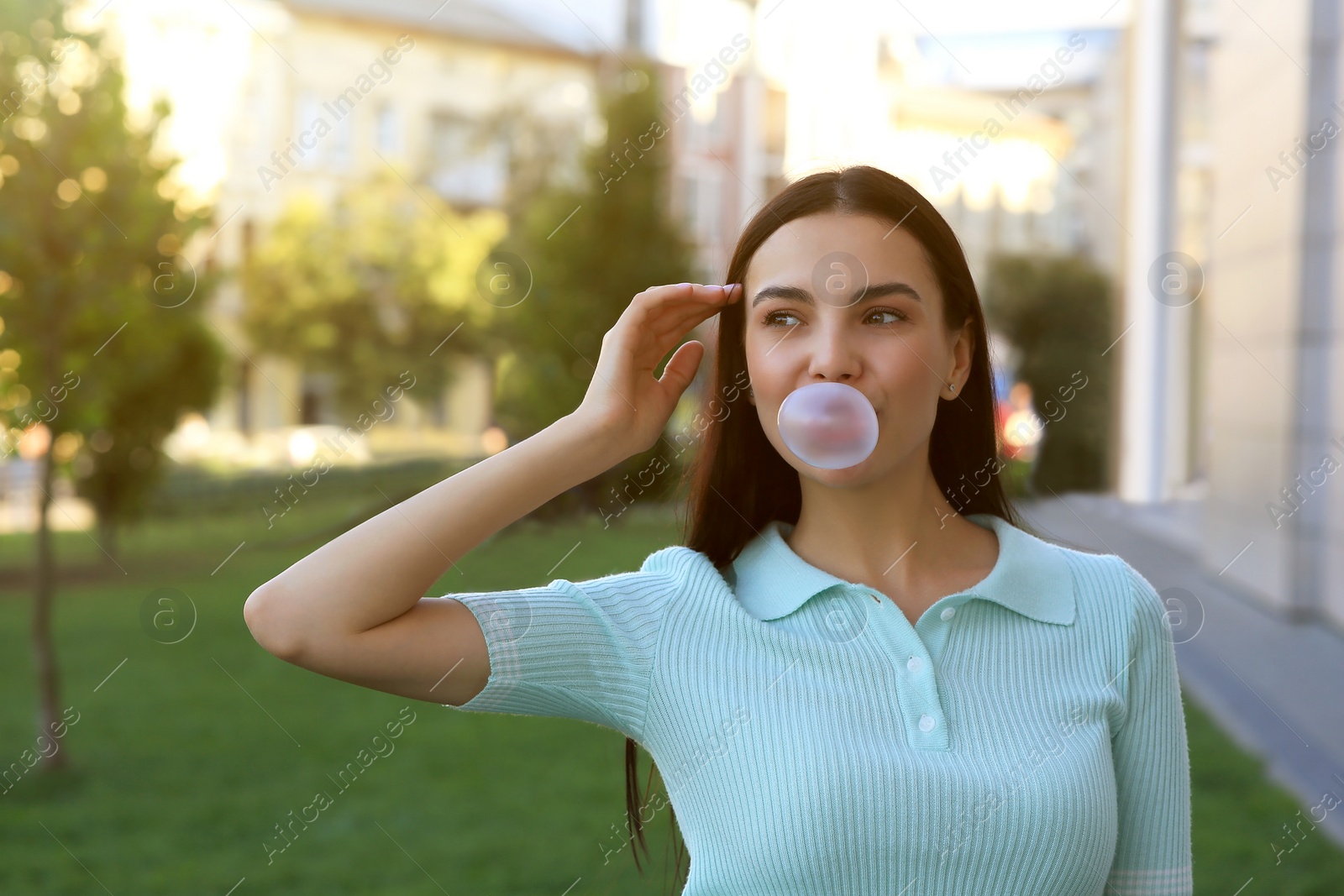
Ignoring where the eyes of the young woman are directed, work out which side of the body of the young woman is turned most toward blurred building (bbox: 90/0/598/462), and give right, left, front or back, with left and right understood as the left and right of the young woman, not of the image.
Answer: back

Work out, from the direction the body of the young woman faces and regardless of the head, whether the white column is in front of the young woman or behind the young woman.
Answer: behind

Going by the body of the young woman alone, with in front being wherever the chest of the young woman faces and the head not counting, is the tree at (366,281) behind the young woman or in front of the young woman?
behind

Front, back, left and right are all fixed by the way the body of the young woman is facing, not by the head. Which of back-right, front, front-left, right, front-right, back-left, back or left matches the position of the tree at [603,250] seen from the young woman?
back

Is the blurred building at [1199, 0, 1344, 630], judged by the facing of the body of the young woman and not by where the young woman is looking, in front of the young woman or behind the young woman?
behind

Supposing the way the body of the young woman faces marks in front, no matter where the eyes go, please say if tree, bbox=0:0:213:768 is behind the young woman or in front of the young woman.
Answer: behind
